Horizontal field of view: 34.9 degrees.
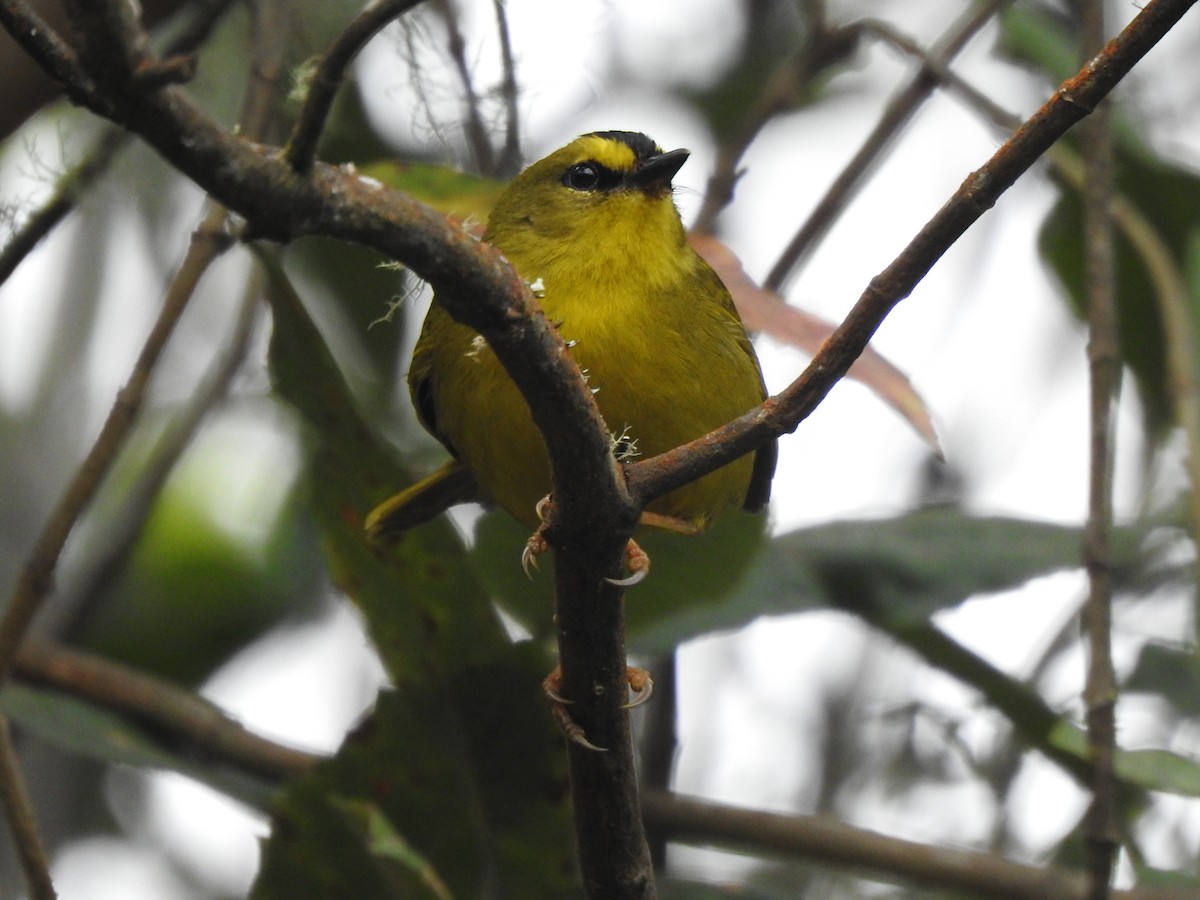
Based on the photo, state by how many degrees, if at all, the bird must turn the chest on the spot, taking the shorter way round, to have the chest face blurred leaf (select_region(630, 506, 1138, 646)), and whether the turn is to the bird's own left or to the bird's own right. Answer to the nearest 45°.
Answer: approximately 90° to the bird's own left

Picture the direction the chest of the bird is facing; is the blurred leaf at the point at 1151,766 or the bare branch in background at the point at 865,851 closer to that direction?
the blurred leaf

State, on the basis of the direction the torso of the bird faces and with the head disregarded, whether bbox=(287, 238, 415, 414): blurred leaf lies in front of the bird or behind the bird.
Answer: behind

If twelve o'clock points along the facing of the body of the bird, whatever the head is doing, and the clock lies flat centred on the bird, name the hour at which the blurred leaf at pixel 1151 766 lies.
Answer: The blurred leaf is roughly at 8 o'clock from the bird.

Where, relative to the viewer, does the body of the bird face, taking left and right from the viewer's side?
facing the viewer and to the right of the viewer

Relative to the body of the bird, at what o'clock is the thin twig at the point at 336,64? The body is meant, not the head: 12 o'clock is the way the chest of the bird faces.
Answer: The thin twig is roughly at 2 o'clock from the bird.
